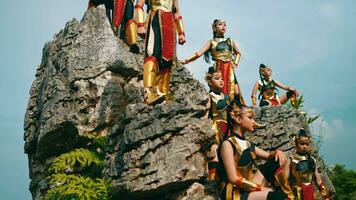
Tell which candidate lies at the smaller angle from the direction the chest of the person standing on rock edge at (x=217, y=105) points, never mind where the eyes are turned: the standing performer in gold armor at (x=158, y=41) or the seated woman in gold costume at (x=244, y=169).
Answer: the seated woman in gold costume

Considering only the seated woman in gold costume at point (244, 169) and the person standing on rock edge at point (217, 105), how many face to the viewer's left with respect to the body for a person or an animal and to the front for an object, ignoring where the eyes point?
0

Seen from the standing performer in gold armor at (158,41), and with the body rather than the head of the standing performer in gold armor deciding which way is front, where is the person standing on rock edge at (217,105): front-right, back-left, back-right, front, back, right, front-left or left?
left

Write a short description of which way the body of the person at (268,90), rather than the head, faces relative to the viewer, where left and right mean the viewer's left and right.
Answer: facing the viewer and to the right of the viewer

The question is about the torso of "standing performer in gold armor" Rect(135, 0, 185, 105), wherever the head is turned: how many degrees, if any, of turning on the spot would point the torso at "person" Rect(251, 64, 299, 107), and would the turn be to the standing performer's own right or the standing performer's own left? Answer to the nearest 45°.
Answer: approximately 90° to the standing performer's own left

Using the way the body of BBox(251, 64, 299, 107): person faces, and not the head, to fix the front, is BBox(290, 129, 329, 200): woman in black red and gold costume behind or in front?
in front

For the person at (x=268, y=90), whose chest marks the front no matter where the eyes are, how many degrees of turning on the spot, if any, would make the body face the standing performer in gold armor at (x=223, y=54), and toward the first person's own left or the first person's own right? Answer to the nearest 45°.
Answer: approximately 90° to the first person's own right

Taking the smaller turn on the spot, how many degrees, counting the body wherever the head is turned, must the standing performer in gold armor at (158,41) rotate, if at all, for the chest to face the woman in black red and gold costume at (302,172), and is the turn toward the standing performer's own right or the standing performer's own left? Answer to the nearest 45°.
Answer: approximately 45° to the standing performer's own left

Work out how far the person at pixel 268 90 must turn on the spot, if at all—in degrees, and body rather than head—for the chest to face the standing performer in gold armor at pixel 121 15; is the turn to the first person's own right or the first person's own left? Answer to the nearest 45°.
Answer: approximately 90° to the first person's own right
